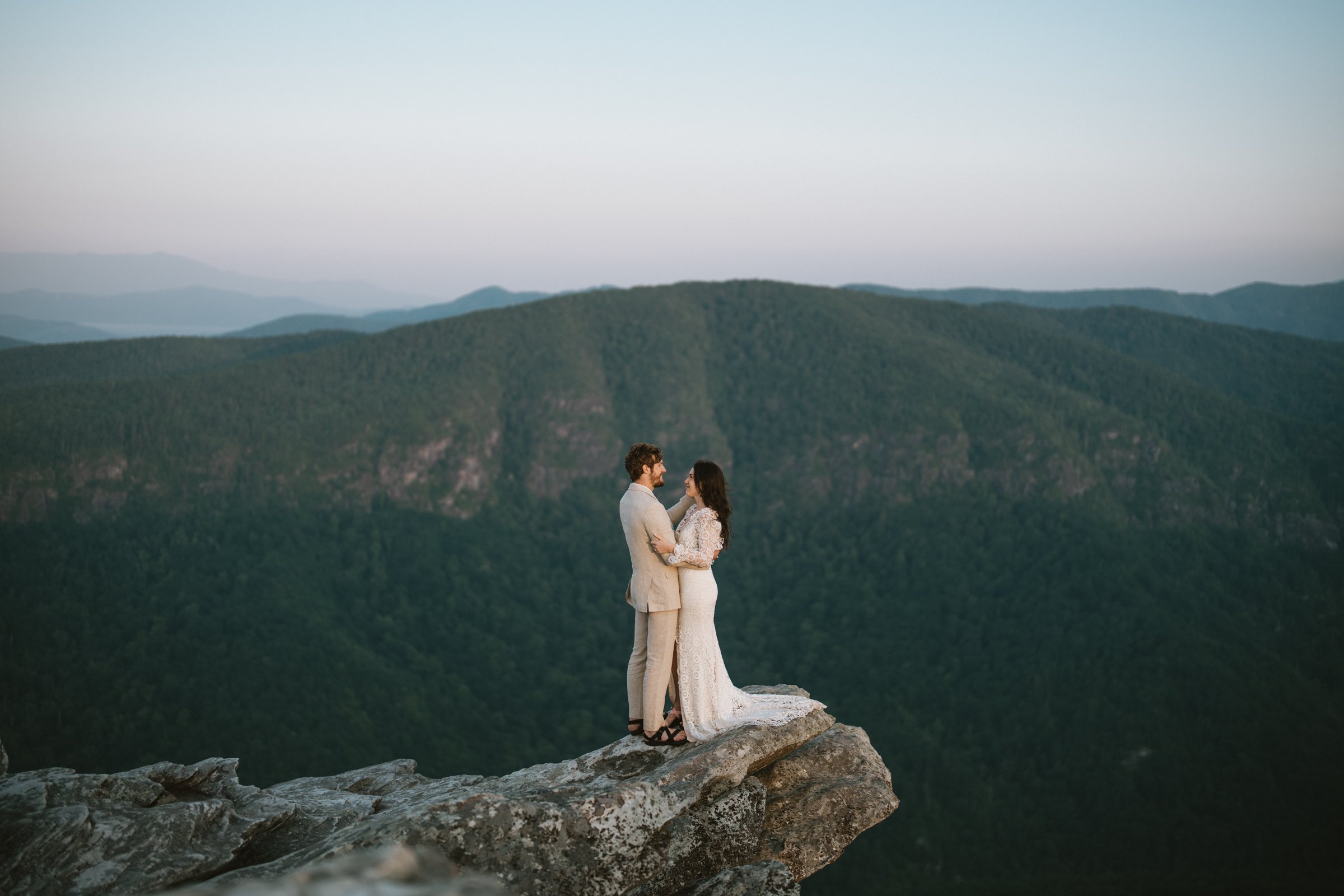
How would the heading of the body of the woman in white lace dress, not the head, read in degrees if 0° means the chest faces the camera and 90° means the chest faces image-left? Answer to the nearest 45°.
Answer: approximately 90°

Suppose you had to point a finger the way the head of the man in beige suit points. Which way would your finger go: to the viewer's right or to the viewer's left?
to the viewer's right

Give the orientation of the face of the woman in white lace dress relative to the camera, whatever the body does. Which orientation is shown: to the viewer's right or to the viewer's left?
to the viewer's left

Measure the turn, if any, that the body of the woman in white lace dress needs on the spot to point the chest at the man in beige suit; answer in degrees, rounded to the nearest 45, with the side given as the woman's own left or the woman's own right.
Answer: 0° — they already face them
